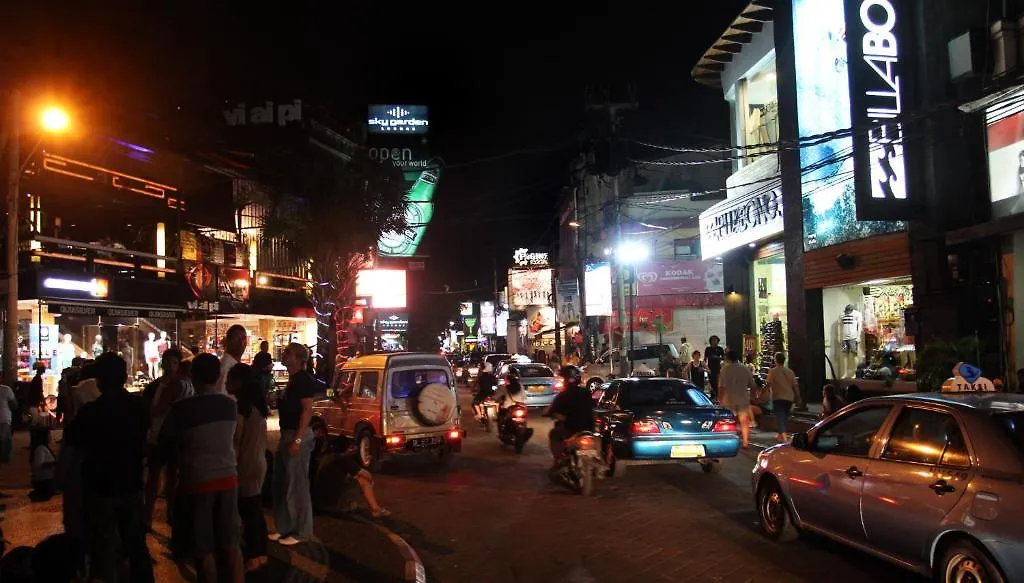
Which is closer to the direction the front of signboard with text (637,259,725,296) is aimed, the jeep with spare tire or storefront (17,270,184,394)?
the jeep with spare tire

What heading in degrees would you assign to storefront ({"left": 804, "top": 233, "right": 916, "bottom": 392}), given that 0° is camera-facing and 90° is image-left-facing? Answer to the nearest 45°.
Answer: approximately 45°

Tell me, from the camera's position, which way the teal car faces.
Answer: facing away from the viewer and to the left of the viewer

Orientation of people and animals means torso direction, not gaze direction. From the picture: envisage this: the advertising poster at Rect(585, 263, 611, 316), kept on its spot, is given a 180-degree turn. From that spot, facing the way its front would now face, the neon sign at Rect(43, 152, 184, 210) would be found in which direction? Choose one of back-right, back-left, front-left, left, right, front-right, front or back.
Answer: back-left

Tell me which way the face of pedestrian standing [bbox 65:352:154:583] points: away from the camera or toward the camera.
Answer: away from the camera

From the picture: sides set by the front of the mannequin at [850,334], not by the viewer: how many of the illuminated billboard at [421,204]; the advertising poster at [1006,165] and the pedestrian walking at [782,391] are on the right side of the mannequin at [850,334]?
1

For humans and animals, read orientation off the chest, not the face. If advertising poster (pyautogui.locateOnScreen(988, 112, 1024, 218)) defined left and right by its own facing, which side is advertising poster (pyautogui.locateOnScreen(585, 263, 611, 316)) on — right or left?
on its right

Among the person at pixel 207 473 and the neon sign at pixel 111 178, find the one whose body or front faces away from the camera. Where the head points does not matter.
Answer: the person

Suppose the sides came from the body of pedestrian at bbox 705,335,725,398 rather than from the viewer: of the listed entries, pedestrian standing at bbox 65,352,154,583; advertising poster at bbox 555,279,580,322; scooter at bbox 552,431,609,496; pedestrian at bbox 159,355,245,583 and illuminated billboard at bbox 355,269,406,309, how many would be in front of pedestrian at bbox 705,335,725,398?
3

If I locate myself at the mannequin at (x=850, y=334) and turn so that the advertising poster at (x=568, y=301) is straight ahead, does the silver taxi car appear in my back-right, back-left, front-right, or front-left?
back-left

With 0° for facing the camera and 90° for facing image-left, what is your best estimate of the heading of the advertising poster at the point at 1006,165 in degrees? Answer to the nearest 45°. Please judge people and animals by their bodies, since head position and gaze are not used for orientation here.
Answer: approximately 45°

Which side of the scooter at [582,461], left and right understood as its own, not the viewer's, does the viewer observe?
back

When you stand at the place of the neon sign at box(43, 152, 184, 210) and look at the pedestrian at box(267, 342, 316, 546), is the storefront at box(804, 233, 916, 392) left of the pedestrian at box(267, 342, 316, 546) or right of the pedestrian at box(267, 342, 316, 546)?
left

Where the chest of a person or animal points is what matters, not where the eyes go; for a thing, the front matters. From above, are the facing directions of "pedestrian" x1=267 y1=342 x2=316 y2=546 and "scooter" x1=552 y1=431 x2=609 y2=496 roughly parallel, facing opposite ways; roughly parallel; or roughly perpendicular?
roughly perpendicular

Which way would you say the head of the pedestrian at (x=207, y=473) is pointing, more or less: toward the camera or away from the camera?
away from the camera

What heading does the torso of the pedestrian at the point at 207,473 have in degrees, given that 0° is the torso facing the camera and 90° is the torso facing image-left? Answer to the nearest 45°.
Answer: approximately 180°
